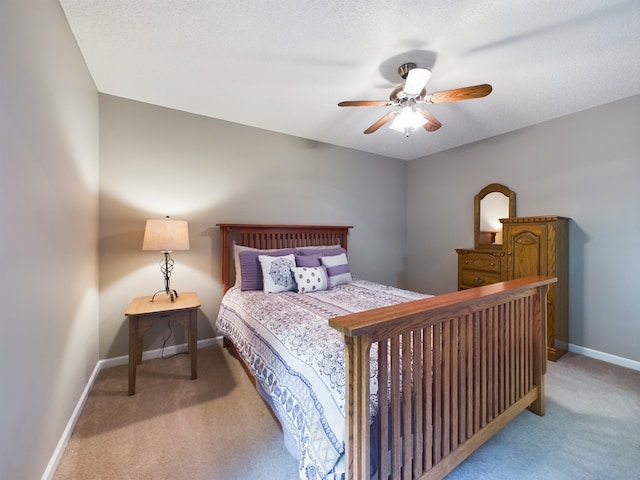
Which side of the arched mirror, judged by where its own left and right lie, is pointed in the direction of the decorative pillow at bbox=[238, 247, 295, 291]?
front

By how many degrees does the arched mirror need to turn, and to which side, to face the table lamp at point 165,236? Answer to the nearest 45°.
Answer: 0° — it already faces it

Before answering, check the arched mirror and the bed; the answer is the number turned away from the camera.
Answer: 0

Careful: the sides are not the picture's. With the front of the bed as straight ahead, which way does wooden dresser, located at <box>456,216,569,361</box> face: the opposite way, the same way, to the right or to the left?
to the right

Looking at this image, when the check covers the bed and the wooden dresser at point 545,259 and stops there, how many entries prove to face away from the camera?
0

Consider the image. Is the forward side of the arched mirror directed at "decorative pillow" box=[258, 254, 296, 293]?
yes

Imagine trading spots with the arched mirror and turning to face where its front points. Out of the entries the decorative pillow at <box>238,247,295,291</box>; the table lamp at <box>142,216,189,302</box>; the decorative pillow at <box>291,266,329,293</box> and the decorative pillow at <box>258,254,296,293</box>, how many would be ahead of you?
4

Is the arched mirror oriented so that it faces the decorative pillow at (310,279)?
yes

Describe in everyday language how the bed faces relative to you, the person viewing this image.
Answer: facing the viewer and to the right of the viewer

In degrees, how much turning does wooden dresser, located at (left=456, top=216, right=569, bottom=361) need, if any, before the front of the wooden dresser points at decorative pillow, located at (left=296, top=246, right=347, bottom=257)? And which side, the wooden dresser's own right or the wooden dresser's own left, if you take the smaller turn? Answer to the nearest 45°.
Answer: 0° — it already faces it

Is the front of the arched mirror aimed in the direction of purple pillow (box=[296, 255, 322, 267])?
yes

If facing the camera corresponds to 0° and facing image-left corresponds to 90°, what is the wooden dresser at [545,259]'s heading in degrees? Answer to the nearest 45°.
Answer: approximately 45°

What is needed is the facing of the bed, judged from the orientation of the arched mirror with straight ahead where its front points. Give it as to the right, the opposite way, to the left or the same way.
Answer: to the left
